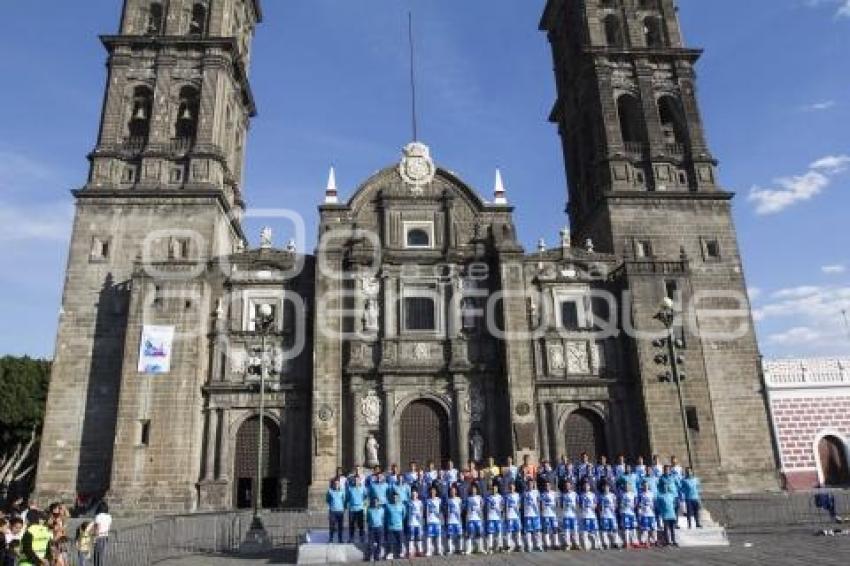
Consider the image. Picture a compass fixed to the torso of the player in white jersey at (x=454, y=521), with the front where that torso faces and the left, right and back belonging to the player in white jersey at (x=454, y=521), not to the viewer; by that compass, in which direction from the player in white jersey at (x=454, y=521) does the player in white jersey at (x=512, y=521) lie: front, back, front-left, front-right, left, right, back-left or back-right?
left

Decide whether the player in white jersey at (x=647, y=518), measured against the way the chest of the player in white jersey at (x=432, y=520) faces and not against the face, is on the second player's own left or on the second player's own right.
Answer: on the second player's own left

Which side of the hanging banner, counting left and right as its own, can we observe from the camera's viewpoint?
front

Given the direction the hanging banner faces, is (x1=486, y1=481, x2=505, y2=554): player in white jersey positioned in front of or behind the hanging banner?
in front

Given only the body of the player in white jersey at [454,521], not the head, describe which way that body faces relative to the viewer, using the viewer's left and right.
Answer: facing the viewer

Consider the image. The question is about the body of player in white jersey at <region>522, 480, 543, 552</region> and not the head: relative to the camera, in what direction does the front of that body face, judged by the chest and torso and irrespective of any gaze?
toward the camera

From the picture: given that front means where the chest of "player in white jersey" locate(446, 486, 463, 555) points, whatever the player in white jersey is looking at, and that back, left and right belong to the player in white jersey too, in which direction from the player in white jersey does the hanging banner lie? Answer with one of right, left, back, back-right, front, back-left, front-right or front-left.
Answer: back-right

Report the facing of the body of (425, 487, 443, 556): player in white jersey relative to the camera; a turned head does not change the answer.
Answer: toward the camera

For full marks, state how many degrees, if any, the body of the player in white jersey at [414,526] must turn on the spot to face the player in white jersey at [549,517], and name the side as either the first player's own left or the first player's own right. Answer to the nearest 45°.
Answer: approximately 90° to the first player's own left

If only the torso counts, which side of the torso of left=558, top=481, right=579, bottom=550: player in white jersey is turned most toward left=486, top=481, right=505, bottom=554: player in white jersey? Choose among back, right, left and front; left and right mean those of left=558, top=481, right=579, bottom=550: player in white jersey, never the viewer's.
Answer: right

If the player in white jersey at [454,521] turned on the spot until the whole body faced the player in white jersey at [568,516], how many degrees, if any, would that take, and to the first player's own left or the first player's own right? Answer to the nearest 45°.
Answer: approximately 90° to the first player's own left

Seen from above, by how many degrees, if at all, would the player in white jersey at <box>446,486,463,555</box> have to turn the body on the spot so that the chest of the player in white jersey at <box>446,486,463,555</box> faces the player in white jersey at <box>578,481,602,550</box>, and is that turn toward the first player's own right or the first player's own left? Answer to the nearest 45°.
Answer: approximately 90° to the first player's own left

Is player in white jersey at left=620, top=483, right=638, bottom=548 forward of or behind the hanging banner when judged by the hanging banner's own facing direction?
forward
